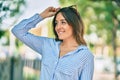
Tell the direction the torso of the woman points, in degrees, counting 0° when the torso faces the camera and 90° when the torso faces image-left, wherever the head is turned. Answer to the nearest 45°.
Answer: approximately 45°

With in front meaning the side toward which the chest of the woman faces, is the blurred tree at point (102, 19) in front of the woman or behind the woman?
behind
